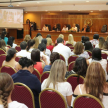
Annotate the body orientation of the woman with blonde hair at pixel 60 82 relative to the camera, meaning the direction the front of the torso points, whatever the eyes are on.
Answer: away from the camera

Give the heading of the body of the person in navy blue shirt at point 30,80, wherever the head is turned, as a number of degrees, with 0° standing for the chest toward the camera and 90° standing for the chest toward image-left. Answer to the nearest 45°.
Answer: approximately 225°

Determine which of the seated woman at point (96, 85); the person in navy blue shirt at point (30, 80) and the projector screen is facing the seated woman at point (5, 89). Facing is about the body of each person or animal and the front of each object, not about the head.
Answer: the projector screen

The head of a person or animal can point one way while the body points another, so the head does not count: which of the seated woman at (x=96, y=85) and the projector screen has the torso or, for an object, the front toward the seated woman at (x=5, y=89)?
the projector screen

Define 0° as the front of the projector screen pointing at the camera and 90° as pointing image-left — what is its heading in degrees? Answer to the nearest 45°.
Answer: approximately 0°

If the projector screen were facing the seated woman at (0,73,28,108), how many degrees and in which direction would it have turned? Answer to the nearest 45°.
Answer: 0° — it already faces them

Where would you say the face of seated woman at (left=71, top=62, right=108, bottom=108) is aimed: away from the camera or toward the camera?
away from the camera

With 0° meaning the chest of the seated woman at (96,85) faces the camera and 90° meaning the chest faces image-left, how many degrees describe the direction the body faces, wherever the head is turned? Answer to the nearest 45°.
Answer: approximately 180°

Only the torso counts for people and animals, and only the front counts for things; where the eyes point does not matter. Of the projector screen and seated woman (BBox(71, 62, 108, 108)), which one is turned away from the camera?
the seated woman

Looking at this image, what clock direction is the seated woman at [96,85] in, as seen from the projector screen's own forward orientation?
The seated woman is roughly at 12 o'clock from the projector screen.

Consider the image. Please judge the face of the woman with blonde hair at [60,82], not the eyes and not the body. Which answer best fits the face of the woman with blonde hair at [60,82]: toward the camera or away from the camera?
away from the camera
